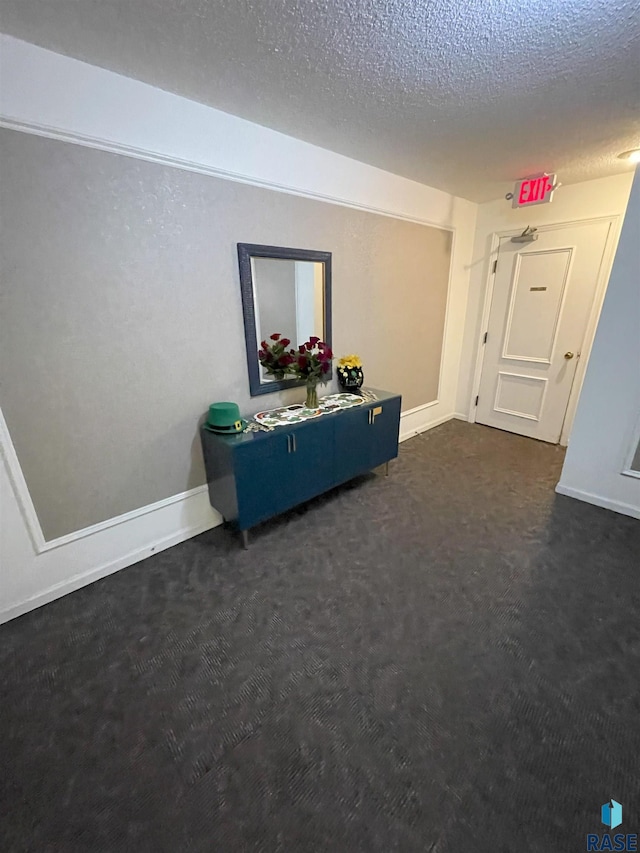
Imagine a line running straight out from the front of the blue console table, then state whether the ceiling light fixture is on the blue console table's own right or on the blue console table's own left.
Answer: on the blue console table's own left

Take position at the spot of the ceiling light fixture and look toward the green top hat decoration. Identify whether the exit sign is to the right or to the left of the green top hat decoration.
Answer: right

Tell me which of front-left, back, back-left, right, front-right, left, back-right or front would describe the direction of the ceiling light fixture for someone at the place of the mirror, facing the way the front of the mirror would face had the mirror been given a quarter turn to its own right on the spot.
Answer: back-left

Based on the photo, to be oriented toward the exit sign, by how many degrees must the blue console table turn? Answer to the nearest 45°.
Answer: approximately 90° to its left

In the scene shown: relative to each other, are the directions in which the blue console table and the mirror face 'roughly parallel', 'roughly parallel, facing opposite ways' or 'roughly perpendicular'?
roughly parallel

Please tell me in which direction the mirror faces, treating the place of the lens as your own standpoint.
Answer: facing the viewer and to the right of the viewer

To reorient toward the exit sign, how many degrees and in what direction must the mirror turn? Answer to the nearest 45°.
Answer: approximately 45° to its left

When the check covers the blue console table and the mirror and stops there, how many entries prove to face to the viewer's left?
0

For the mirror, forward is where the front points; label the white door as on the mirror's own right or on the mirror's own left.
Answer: on the mirror's own left

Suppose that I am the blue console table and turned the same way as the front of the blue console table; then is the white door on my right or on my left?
on my left
